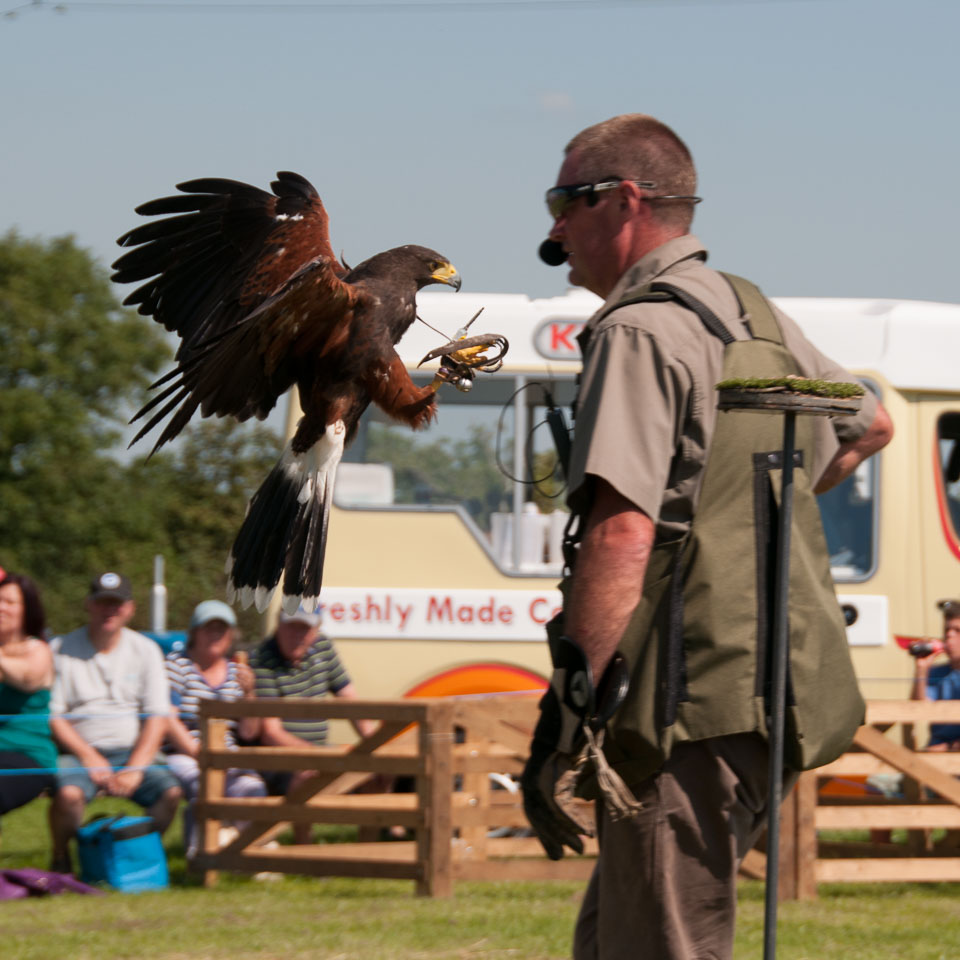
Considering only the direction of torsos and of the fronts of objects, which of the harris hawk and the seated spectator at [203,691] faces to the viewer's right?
the harris hawk

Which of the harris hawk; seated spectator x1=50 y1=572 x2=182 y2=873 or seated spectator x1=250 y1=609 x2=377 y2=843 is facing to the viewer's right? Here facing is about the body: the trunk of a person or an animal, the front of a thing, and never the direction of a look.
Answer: the harris hawk

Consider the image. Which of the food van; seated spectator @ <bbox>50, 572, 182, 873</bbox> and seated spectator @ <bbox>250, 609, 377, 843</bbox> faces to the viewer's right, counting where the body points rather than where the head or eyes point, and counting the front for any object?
the food van

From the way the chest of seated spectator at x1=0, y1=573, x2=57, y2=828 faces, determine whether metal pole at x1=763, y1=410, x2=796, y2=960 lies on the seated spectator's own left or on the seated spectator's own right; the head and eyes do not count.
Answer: on the seated spectator's own left

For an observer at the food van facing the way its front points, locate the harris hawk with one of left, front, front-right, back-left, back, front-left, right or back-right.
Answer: right

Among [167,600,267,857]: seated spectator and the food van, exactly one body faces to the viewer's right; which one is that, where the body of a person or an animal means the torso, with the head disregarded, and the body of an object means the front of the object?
the food van

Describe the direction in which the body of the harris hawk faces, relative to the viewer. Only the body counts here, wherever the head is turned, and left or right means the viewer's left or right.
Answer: facing to the right of the viewer

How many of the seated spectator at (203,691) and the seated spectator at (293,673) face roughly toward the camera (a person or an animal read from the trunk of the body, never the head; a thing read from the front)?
2

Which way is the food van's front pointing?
to the viewer's right
